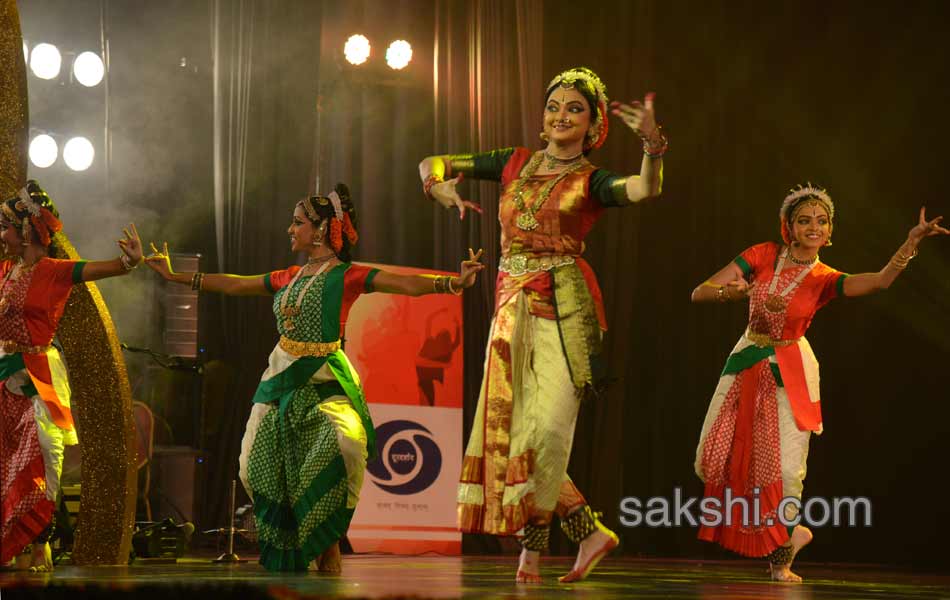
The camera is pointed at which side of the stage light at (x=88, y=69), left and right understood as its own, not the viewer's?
front

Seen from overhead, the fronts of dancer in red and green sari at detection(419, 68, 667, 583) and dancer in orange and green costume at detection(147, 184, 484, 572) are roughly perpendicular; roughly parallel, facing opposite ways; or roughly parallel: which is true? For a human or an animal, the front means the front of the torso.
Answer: roughly parallel

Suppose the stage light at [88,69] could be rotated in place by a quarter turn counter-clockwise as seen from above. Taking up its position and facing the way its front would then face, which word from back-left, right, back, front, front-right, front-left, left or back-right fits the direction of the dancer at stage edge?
right

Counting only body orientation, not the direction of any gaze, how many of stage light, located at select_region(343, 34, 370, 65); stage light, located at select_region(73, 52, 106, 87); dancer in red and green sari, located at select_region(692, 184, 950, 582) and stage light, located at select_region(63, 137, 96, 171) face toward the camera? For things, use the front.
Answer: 4

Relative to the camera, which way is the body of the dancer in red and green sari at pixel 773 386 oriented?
toward the camera

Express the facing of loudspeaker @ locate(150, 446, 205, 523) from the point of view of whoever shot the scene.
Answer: facing the viewer and to the right of the viewer

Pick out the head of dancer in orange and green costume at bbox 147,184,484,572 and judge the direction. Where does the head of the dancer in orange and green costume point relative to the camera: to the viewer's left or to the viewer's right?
to the viewer's left

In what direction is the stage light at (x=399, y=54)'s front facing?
toward the camera

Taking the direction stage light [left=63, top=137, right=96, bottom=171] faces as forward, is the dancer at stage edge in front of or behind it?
in front

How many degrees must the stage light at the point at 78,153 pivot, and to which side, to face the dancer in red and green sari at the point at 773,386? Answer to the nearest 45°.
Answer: approximately 45° to its left
